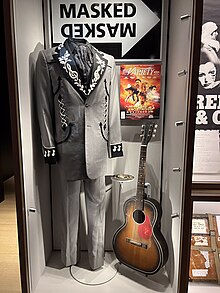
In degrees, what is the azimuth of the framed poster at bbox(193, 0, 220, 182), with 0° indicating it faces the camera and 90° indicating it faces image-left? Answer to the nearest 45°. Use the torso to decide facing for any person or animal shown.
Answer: approximately 0°

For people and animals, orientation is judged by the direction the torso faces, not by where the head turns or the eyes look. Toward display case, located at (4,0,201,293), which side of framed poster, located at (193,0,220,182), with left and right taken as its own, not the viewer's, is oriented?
right

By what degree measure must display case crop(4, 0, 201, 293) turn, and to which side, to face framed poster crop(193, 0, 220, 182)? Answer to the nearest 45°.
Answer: approximately 45° to its left

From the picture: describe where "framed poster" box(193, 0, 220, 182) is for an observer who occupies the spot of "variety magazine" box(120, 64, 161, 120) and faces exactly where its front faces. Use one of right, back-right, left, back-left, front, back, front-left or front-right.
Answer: front-left

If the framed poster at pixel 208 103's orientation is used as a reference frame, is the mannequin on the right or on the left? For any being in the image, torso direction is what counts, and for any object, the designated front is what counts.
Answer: on its right

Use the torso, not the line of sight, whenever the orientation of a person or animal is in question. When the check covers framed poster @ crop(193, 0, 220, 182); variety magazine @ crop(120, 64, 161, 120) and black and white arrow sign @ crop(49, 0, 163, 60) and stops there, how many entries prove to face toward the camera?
3
